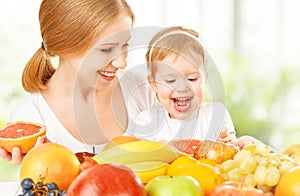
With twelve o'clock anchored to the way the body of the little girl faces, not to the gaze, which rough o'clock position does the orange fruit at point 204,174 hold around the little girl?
The orange fruit is roughly at 12 o'clock from the little girl.

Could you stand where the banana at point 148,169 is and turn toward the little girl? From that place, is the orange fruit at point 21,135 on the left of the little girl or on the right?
left

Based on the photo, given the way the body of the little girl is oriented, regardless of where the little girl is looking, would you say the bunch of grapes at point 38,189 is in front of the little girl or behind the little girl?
in front

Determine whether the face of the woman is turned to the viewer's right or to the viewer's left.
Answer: to the viewer's right

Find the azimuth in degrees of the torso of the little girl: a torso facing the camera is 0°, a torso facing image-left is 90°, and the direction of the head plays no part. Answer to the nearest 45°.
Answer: approximately 0°

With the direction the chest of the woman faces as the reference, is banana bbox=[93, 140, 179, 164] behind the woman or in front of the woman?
in front

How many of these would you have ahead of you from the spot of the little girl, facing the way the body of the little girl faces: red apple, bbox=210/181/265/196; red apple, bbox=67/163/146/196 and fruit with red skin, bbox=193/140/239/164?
3

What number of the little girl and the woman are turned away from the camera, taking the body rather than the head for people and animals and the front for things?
0

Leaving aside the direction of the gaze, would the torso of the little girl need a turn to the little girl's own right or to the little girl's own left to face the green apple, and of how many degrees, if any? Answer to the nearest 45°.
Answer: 0° — they already face it
